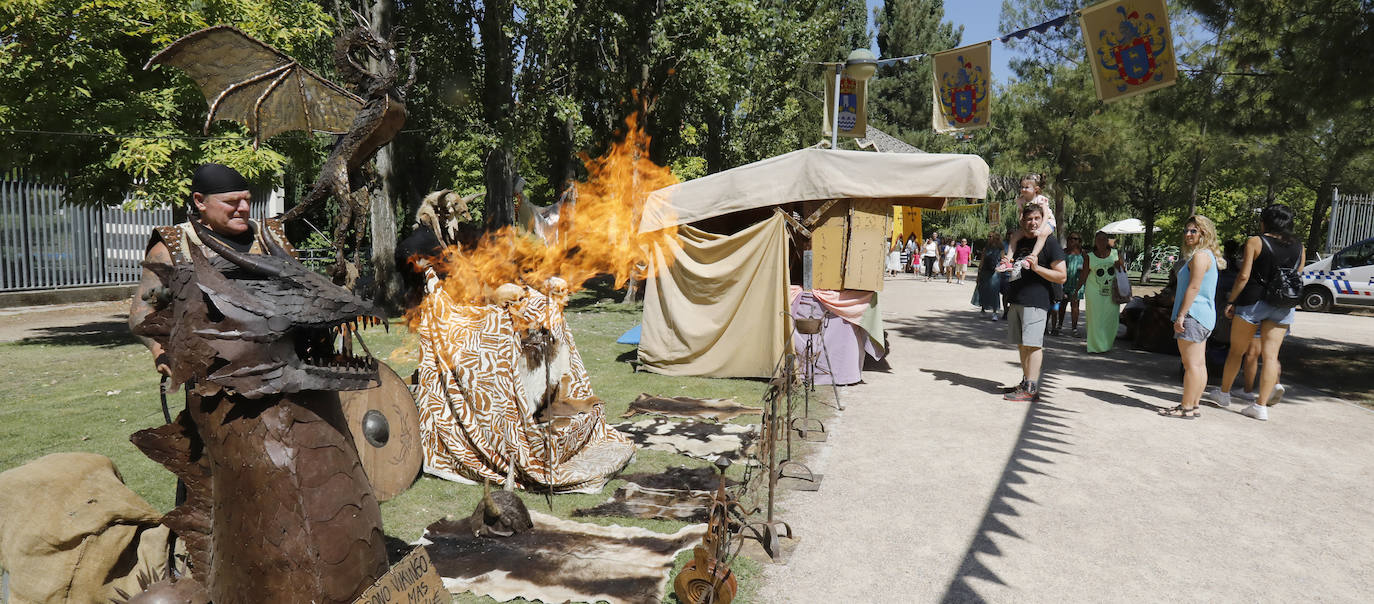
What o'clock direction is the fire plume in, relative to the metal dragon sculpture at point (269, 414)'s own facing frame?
The fire plume is roughly at 10 o'clock from the metal dragon sculpture.

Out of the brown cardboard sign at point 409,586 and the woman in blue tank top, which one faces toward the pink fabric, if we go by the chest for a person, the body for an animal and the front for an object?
the woman in blue tank top

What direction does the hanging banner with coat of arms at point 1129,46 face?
toward the camera

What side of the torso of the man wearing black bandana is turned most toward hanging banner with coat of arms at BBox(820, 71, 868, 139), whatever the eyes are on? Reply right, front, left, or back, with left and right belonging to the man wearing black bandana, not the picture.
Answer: left

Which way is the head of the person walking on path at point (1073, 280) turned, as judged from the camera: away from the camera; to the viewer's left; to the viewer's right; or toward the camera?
toward the camera

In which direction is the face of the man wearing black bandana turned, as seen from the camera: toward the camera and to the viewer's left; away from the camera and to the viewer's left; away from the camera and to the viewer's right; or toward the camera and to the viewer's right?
toward the camera and to the viewer's right

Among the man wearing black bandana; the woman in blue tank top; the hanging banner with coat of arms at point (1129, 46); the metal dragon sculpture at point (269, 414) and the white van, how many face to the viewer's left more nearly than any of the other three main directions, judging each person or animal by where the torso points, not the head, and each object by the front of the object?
2

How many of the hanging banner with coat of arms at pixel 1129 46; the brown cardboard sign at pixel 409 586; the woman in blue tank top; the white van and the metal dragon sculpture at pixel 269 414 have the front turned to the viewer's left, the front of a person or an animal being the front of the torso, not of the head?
2

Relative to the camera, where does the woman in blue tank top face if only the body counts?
to the viewer's left

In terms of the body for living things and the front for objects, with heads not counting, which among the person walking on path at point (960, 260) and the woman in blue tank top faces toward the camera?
the person walking on path

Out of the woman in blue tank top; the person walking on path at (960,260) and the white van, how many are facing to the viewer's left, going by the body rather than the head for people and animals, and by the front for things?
2

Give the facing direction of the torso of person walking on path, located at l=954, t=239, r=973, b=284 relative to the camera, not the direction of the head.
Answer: toward the camera

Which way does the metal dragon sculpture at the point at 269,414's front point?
to the viewer's right

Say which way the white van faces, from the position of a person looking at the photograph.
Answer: facing to the left of the viewer

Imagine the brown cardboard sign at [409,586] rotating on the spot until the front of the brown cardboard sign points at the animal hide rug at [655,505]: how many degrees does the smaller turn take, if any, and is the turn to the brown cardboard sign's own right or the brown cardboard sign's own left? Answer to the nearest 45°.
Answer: approximately 135° to the brown cardboard sign's own left

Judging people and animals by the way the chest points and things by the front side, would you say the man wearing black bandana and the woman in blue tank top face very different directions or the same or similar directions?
very different directions

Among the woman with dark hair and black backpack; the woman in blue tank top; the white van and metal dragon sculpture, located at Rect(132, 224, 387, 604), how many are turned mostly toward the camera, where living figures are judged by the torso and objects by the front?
0
